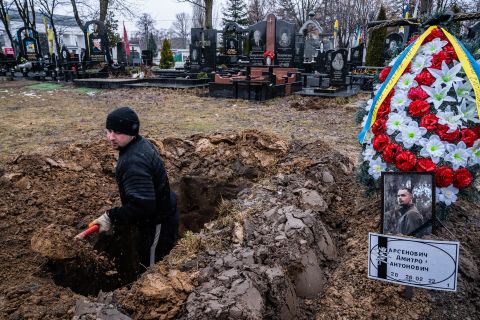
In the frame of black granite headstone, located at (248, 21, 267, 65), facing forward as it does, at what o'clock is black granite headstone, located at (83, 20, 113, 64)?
black granite headstone, located at (83, 20, 113, 64) is roughly at 4 o'clock from black granite headstone, located at (248, 21, 267, 65).

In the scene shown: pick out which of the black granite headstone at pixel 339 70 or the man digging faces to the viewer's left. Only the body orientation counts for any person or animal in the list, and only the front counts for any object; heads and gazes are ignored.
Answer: the man digging

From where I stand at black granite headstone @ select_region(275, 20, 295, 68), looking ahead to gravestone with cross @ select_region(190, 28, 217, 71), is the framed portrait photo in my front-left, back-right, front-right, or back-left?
back-left

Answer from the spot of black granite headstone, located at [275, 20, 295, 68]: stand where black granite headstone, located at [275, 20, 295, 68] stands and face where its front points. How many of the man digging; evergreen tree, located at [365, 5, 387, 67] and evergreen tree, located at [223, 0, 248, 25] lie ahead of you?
1

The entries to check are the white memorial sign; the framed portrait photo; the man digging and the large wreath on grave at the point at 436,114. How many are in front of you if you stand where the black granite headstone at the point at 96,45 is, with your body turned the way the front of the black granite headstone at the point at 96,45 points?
4

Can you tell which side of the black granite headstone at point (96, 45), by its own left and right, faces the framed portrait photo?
front

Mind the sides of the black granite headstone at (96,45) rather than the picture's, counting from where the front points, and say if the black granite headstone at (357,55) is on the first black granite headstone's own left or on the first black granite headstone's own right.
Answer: on the first black granite headstone's own left

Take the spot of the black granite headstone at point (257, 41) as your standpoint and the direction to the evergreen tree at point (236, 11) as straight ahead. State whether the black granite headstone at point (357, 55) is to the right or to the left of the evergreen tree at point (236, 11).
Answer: right

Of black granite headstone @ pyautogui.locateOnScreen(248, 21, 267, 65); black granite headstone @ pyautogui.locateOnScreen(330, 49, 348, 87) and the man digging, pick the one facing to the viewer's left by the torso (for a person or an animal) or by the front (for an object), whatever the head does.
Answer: the man digging

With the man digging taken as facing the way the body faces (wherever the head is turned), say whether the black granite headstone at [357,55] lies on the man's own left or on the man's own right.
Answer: on the man's own right

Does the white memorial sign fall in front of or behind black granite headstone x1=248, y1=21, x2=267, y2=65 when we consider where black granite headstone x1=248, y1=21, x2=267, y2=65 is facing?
in front

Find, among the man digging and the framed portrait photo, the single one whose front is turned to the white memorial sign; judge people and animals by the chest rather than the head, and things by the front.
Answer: the framed portrait photo
